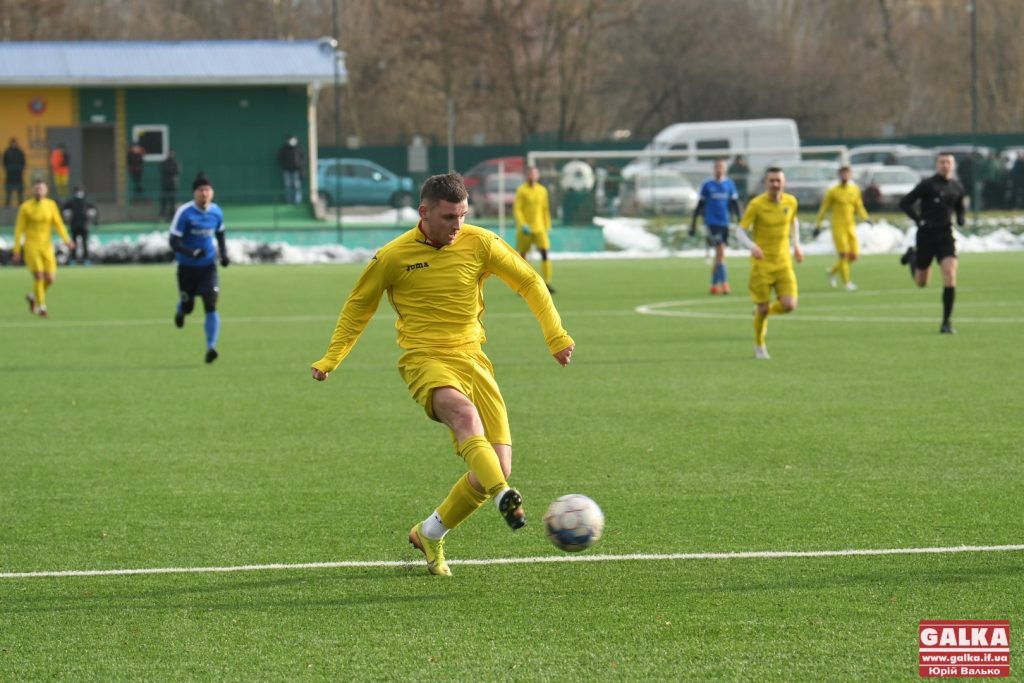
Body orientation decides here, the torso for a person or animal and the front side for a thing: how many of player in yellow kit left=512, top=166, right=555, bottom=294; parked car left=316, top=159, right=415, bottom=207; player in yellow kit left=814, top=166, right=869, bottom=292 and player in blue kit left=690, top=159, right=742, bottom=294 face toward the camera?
3

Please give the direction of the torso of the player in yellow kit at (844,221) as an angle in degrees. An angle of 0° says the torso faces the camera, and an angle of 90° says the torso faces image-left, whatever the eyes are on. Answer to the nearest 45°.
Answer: approximately 0°

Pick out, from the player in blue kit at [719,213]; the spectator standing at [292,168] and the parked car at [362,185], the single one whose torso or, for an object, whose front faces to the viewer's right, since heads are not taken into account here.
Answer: the parked car

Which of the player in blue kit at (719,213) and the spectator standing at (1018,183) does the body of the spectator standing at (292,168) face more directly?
the player in blue kit

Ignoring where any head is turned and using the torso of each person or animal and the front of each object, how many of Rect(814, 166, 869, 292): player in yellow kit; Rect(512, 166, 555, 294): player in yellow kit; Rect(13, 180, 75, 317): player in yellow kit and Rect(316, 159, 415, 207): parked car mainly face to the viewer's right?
1

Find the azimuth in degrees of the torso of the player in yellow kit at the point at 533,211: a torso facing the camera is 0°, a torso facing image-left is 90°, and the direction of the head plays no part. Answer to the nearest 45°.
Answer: approximately 0°

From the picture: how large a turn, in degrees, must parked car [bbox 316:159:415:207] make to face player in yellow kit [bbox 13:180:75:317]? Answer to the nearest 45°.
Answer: approximately 90° to its right

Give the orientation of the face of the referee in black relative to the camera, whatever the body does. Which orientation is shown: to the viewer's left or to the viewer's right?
to the viewer's left

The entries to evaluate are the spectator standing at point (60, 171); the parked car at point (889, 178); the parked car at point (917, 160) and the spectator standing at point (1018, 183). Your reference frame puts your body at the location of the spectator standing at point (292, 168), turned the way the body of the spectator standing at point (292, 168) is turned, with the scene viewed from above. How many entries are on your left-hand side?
3

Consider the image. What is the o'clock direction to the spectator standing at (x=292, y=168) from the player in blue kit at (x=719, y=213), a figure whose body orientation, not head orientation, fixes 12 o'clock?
The spectator standing is roughly at 5 o'clock from the player in blue kit.

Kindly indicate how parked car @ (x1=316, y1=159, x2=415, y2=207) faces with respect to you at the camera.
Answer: facing to the right of the viewer

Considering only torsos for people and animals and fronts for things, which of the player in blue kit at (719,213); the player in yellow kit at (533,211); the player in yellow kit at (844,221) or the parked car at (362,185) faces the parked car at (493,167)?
the parked car at (362,185)
